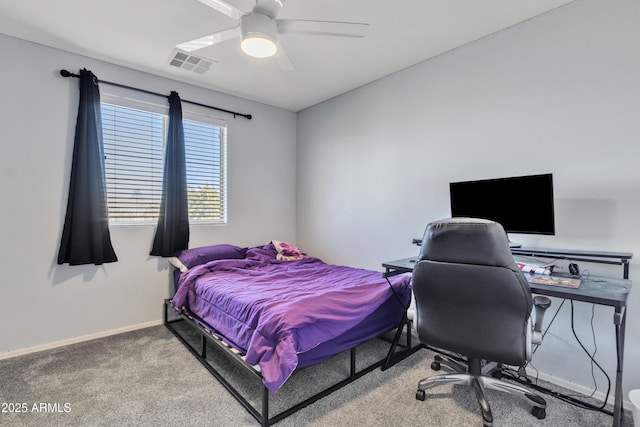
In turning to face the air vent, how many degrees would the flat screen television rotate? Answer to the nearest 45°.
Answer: approximately 45° to its right

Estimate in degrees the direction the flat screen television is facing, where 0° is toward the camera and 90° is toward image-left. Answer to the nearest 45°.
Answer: approximately 45°

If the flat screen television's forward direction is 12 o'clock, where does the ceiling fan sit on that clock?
The ceiling fan is roughly at 12 o'clock from the flat screen television.

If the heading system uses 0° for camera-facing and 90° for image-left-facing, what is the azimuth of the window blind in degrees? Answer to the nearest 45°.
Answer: approximately 315°

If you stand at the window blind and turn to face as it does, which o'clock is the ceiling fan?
The ceiling fan is roughly at 1 o'clock from the window blind.
